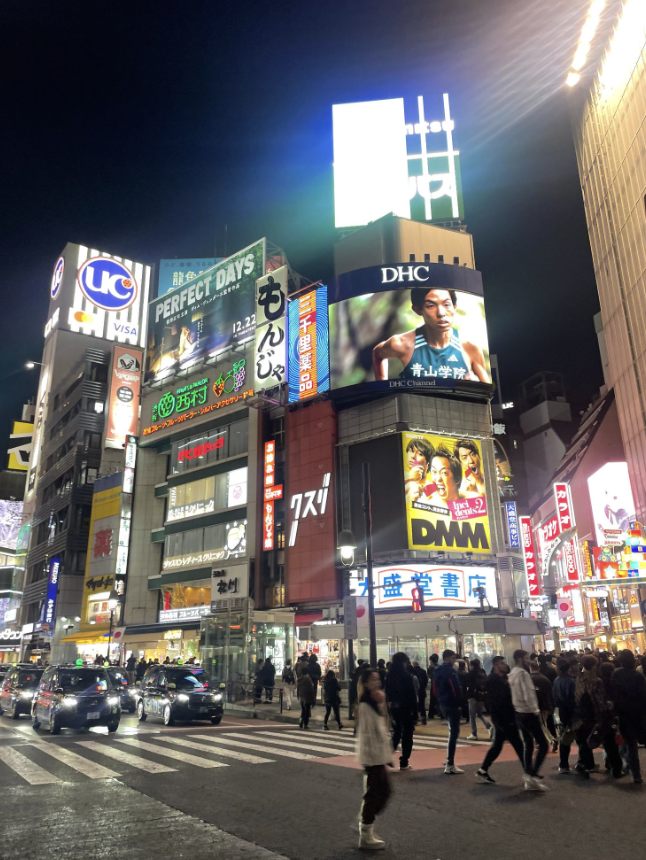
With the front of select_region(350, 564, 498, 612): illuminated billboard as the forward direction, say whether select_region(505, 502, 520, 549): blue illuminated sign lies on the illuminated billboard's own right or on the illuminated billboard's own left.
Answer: on the illuminated billboard's own left

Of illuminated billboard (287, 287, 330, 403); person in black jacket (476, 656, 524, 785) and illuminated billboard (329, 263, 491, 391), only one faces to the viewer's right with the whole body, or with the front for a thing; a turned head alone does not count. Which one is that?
the person in black jacket

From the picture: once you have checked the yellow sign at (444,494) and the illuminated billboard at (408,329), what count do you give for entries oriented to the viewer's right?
0

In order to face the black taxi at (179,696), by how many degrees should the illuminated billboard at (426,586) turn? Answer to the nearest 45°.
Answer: approximately 45° to its right

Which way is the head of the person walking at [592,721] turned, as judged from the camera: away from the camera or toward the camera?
away from the camera

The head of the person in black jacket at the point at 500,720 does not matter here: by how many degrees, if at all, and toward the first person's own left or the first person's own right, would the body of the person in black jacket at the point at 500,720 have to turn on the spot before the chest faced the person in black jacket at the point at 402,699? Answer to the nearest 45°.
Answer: approximately 135° to the first person's own left

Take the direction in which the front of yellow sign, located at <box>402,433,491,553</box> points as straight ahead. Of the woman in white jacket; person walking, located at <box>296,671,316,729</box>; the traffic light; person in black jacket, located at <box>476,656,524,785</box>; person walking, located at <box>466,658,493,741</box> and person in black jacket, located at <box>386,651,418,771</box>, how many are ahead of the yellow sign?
6
